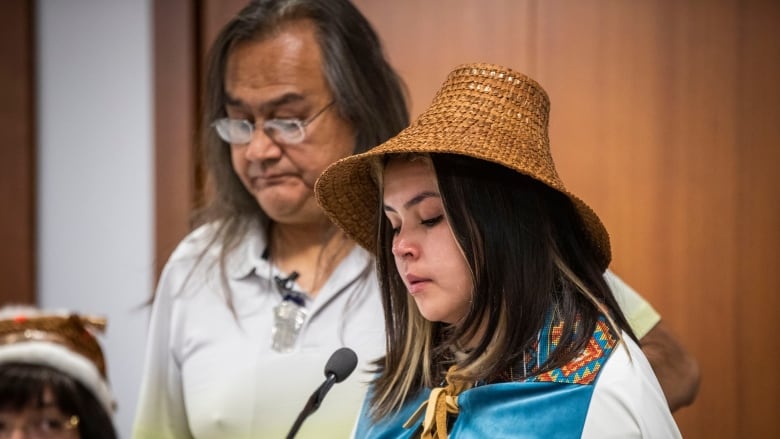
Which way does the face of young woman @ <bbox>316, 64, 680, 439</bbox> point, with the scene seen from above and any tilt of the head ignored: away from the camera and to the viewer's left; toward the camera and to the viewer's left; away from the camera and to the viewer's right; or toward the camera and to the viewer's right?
toward the camera and to the viewer's left

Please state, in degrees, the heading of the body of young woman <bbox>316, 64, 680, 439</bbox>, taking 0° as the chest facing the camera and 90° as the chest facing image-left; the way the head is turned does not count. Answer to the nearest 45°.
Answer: approximately 45°
